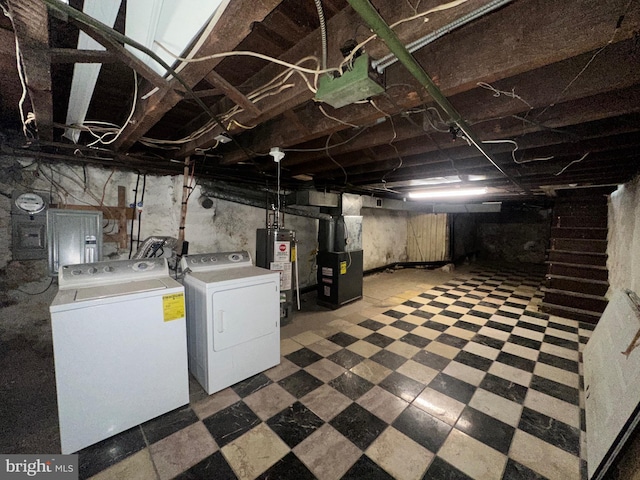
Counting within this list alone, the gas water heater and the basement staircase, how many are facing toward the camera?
2

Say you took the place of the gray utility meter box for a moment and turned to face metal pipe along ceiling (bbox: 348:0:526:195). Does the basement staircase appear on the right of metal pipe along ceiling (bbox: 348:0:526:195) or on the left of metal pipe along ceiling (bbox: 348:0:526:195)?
left

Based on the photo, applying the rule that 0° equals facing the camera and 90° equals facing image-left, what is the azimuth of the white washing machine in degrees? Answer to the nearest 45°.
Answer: approximately 315°

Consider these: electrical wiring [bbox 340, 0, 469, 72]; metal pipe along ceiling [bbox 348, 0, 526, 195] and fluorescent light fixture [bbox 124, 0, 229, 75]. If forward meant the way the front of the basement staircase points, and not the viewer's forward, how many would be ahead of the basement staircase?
3

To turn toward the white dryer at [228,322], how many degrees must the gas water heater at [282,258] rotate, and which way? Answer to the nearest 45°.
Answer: approximately 45° to its right

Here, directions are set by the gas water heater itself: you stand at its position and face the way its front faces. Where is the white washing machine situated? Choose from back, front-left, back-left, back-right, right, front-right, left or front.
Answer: front-right

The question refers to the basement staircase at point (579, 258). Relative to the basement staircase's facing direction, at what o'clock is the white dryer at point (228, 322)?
The white dryer is roughly at 1 o'clock from the basement staircase.

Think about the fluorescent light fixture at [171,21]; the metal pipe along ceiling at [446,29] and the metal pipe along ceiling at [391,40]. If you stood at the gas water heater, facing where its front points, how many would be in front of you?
3

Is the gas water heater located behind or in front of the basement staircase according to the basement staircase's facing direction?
in front

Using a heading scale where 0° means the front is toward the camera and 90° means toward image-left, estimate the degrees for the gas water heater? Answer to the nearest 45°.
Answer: approximately 0°

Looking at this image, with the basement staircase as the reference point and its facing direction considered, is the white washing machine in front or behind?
in front

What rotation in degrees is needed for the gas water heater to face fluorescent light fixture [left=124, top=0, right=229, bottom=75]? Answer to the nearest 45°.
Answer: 0° — it already faces it
